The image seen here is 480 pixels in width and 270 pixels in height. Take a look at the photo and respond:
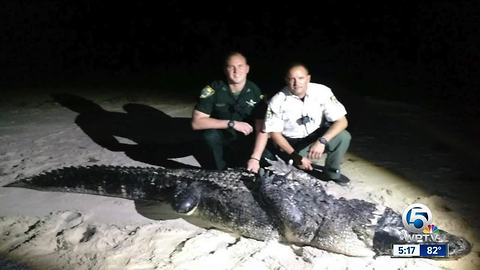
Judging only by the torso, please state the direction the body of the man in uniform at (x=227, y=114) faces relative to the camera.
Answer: toward the camera

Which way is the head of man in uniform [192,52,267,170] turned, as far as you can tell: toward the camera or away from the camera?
toward the camera

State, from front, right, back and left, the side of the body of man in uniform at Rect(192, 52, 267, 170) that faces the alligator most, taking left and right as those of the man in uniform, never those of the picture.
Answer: front

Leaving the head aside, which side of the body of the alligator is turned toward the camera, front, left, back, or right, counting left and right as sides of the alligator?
right

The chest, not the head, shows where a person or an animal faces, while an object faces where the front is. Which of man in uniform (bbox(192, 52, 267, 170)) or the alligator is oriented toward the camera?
the man in uniform

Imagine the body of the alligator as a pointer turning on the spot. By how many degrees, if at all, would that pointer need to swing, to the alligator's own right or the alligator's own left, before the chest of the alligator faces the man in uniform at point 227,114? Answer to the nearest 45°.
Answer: approximately 90° to the alligator's own left

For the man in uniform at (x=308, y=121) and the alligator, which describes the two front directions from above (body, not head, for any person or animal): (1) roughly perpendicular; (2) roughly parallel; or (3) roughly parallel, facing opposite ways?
roughly perpendicular

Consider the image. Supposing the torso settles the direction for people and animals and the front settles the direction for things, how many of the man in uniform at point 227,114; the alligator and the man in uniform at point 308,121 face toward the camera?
2

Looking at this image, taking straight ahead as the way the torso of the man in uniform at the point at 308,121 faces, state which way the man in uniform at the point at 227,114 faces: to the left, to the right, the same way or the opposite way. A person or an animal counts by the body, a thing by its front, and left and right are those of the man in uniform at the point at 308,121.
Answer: the same way

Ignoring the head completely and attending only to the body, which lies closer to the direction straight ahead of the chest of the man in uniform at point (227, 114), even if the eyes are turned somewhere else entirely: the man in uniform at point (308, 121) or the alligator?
the alligator

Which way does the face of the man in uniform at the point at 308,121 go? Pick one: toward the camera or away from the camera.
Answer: toward the camera

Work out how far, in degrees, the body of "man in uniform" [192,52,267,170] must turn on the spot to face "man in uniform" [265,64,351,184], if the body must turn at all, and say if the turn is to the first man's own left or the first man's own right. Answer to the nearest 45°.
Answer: approximately 45° to the first man's own left

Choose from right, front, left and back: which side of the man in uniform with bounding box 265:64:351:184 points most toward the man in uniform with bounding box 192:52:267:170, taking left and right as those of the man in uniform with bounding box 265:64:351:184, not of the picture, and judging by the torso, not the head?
right

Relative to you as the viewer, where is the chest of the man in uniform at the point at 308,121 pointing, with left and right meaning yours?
facing the viewer

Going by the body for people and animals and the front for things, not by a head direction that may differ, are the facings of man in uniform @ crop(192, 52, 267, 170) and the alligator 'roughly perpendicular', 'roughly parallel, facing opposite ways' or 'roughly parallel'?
roughly perpendicular
